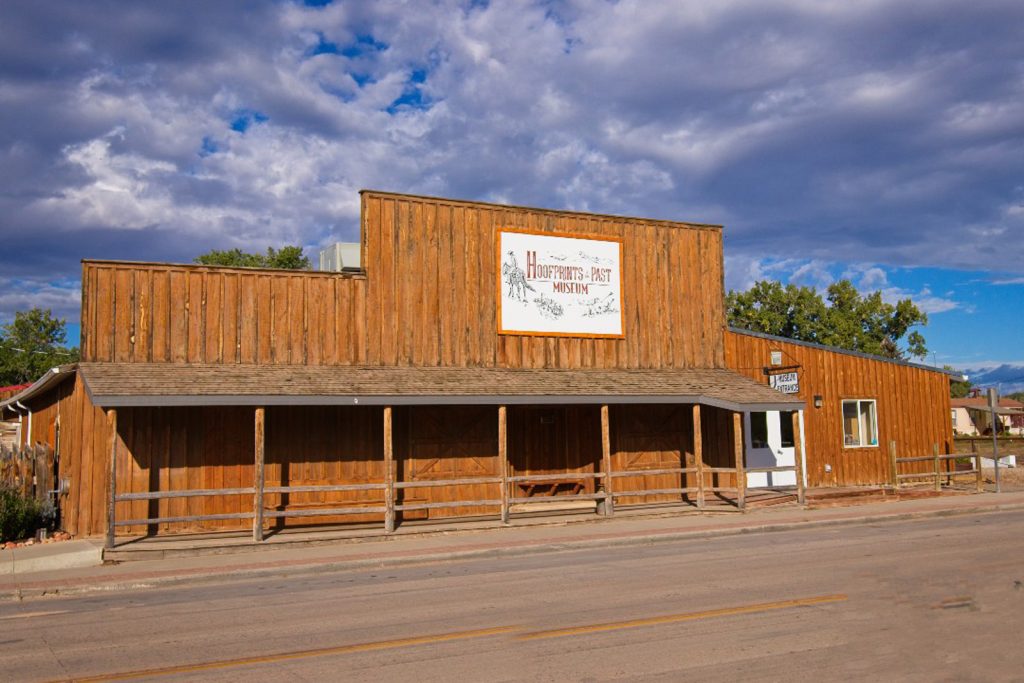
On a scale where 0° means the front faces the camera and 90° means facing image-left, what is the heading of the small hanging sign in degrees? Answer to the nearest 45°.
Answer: approximately 0°

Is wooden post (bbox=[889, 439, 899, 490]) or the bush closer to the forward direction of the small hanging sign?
the bush

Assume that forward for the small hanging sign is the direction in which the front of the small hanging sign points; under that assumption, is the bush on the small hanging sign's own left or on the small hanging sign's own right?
on the small hanging sign's own right

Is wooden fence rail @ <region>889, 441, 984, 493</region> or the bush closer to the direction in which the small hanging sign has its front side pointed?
the bush

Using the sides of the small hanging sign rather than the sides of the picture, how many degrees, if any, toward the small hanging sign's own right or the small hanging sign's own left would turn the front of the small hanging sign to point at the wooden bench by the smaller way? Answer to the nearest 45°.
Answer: approximately 45° to the small hanging sign's own right

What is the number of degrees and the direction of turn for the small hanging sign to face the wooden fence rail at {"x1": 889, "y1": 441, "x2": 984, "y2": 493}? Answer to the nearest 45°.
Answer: approximately 135° to its left

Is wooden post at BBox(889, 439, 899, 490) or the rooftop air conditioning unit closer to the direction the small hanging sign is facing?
the rooftop air conditioning unit
